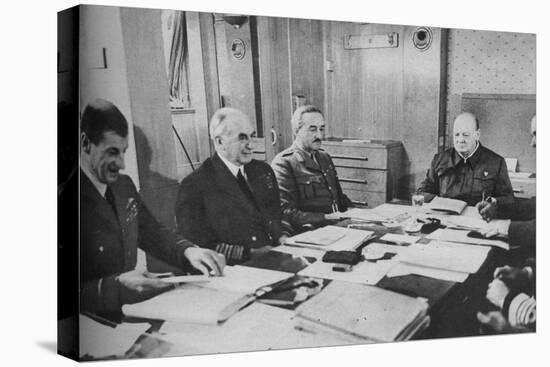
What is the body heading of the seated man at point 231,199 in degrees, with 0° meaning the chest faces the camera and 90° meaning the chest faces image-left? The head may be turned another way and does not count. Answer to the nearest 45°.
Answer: approximately 315°

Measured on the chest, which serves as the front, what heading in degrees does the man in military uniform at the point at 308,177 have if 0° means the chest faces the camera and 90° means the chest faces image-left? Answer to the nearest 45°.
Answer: approximately 315°

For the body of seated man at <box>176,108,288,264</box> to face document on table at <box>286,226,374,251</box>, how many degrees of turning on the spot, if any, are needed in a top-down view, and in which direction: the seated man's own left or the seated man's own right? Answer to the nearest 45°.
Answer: approximately 45° to the seated man's own left

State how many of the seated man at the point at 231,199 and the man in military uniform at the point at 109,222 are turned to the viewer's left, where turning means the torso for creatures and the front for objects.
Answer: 0

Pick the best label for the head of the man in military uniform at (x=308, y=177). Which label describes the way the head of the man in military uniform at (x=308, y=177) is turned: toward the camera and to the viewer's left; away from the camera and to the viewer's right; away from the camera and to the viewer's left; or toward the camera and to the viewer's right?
toward the camera and to the viewer's right

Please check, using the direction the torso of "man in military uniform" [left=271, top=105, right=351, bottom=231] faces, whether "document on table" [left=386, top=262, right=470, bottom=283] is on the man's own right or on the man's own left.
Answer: on the man's own left

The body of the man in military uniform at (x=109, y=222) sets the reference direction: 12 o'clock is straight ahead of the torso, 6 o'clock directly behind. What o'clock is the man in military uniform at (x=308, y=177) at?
the man in military uniform at (x=308, y=177) is roughly at 10 o'clock from the man in military uniform at (x=109, y=222).

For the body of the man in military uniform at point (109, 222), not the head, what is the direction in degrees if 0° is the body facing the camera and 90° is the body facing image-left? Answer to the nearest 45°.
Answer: approximately 315°

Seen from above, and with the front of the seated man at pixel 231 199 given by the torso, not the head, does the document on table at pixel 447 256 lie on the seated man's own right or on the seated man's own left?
on the seated man's own left
